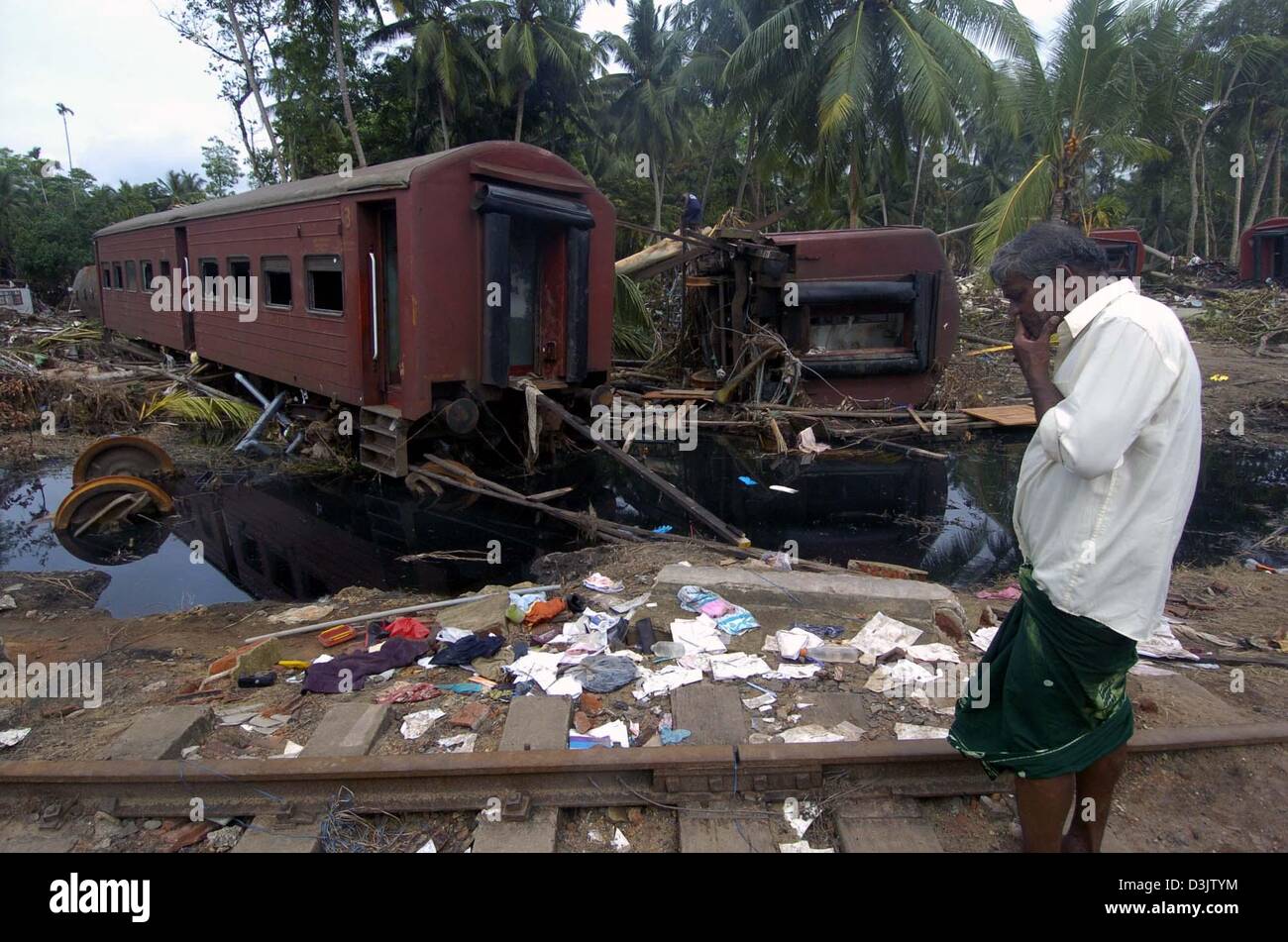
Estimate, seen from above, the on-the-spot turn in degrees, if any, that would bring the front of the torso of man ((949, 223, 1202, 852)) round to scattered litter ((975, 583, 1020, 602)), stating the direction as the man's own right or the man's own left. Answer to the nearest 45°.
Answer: approximately 90° to the man's own right

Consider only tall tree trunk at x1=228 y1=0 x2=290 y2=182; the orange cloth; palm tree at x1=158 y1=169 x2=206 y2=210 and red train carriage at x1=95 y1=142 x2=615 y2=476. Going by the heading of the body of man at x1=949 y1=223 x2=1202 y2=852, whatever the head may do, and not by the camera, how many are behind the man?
0

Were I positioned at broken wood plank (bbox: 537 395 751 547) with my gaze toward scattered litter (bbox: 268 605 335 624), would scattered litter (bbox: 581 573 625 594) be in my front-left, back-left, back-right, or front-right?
front-left

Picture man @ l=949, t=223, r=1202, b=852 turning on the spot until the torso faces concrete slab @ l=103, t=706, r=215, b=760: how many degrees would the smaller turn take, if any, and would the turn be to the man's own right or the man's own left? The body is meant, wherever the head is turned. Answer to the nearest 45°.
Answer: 0° — they already face it

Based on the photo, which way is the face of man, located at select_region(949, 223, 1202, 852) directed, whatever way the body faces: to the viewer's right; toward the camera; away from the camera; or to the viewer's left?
to the viewer's left

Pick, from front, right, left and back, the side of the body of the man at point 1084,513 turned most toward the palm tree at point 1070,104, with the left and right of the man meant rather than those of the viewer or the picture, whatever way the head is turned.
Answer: right

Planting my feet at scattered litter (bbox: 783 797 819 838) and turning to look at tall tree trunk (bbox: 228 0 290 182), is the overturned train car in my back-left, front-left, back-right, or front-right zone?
front-right

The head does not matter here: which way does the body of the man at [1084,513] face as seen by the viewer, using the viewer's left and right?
facing to the left of the viewer

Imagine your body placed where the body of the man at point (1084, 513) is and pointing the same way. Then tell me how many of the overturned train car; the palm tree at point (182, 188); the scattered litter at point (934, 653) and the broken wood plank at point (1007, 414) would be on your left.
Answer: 0

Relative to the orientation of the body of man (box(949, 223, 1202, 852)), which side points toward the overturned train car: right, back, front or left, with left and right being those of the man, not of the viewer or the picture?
right

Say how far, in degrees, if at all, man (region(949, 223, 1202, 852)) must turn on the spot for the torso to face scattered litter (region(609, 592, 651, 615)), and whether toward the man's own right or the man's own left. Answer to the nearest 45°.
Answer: approximately 45° to the man's own right

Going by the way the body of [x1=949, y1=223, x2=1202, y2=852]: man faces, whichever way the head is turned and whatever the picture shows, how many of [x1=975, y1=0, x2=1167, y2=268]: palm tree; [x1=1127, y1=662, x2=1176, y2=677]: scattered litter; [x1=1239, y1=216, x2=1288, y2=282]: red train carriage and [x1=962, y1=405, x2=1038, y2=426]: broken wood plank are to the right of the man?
4
